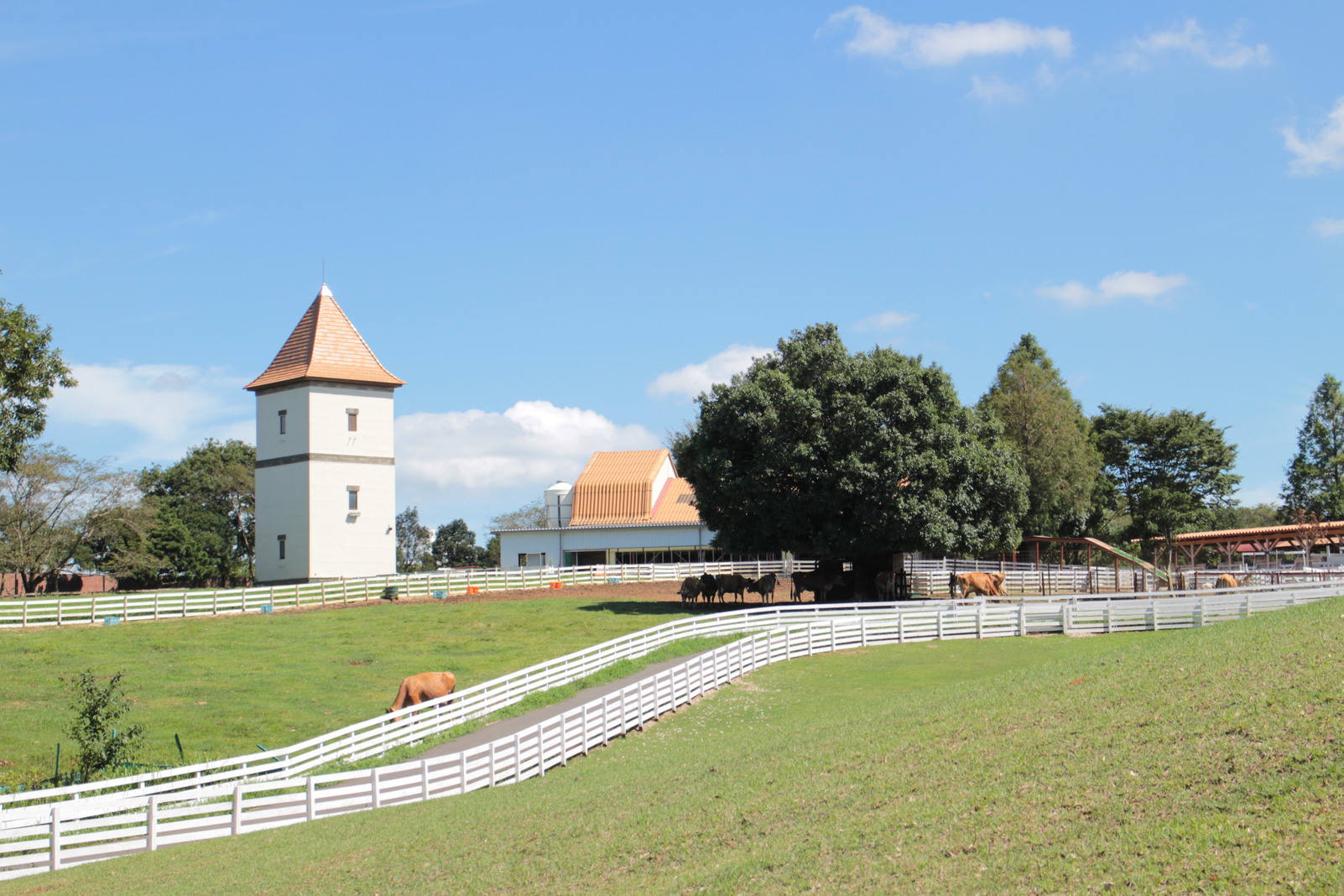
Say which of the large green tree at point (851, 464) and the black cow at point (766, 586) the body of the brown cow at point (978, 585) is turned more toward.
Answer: the black cow

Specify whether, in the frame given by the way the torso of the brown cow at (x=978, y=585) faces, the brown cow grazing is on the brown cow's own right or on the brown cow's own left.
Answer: on the brown cow's own left

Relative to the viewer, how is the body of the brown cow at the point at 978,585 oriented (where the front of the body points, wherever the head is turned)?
to the viewer's left

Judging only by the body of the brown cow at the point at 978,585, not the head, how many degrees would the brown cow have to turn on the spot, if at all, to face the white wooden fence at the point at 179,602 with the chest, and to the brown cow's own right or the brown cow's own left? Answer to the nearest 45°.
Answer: approximately 45° to the brown cow's own left

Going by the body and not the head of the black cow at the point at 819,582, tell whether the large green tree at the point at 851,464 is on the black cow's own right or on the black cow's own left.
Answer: on the black cow's own right
